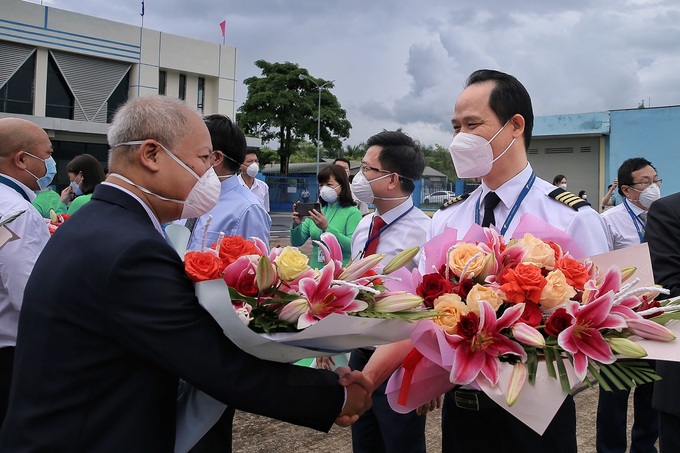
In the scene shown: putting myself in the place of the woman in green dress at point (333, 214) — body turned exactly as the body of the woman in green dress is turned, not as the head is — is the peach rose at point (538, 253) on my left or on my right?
on my left

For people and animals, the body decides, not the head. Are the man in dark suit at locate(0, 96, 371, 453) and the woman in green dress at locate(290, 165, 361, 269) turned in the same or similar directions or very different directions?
very different directions

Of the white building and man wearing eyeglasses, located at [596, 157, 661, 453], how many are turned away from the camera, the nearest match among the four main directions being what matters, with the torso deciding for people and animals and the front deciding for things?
0

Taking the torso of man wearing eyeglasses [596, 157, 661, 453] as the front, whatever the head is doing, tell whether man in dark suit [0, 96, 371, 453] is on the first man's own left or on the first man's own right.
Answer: on the first man's own right

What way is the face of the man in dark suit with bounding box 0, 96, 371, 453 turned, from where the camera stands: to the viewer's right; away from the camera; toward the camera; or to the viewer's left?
to the viewer's right

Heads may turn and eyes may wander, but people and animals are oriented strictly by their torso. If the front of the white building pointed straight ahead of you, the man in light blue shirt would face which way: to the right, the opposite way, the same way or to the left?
the opposite way

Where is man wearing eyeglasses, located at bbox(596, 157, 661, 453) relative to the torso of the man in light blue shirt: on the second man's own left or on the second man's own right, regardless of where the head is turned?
on the second man's own right

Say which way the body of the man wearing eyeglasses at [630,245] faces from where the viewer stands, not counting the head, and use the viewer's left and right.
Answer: facing the viewer and to the right of the viewer

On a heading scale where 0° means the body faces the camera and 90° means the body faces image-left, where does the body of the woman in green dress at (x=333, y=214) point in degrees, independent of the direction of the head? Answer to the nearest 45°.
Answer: approximately 45°

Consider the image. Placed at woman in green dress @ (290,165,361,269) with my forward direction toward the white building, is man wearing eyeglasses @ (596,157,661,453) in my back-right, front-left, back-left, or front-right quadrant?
back-right

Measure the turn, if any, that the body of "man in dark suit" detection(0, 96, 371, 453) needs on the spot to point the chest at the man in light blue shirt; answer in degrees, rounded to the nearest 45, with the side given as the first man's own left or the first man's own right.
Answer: approximately 45° to the first man's own left
